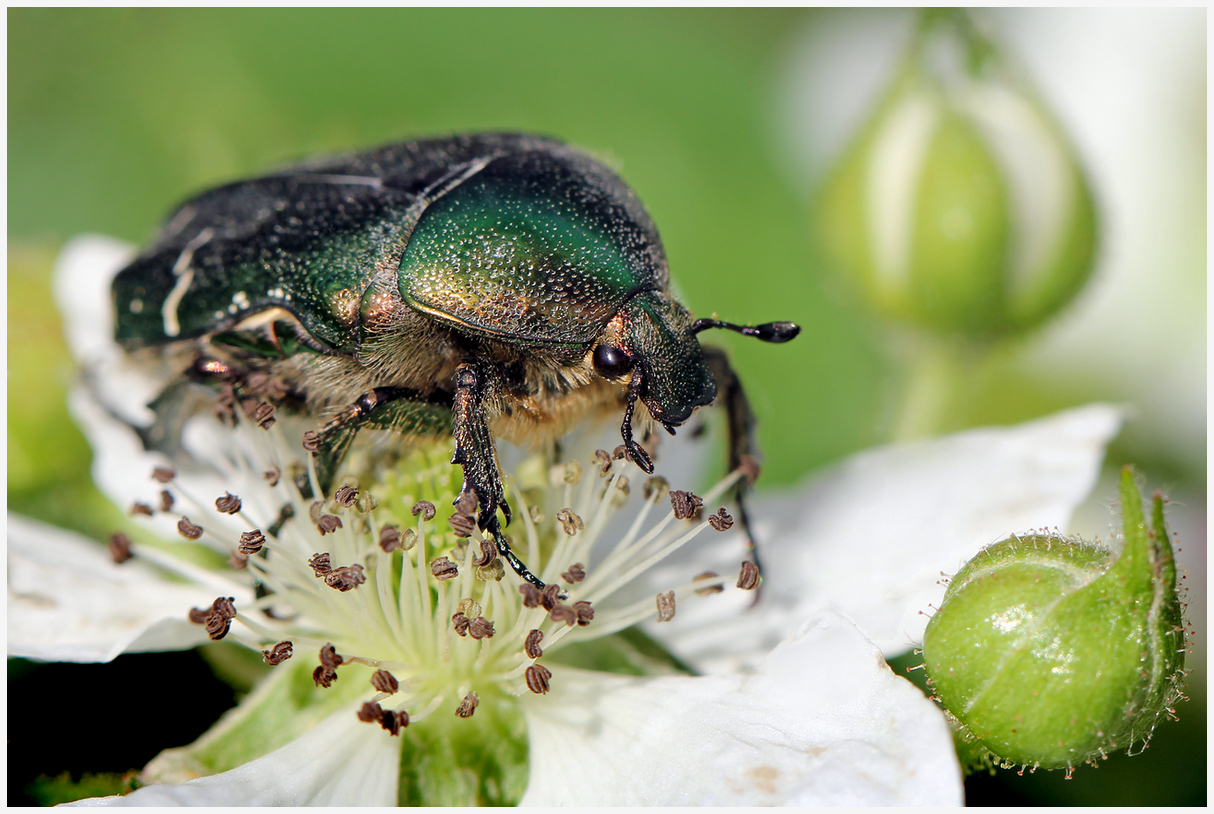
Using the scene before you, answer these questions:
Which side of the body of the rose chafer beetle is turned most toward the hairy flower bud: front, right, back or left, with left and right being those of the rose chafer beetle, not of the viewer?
front

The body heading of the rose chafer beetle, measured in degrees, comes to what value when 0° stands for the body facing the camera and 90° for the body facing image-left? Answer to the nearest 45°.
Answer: approximately 315°
